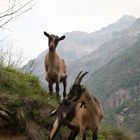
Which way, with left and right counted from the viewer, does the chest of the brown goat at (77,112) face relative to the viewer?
facing the viewer and to the left of the viewer

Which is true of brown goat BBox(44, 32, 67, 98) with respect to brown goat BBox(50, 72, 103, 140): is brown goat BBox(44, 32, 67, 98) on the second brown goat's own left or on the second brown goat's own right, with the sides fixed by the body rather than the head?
on the second brown goat's own right

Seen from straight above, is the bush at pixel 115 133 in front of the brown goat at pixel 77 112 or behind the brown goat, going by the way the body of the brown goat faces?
behind
